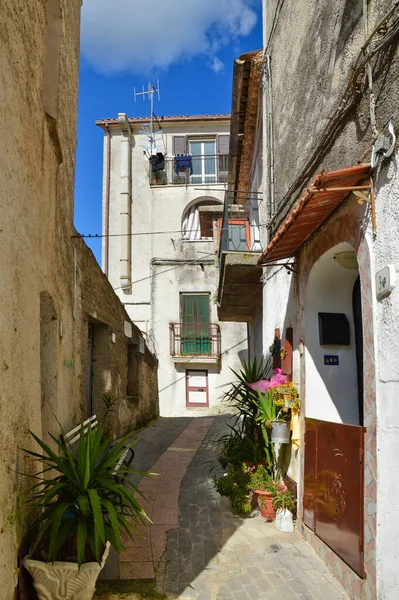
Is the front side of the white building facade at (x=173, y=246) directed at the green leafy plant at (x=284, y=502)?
yes

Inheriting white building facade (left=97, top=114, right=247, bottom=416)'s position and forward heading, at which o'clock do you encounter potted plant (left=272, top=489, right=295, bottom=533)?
The potted plant is roughly at 12 o'clock from the white building facade.

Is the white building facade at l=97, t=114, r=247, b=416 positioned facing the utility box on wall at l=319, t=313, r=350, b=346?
yes

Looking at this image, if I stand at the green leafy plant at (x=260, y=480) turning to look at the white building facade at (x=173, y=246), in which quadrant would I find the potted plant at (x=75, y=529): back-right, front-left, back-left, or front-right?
back-left
